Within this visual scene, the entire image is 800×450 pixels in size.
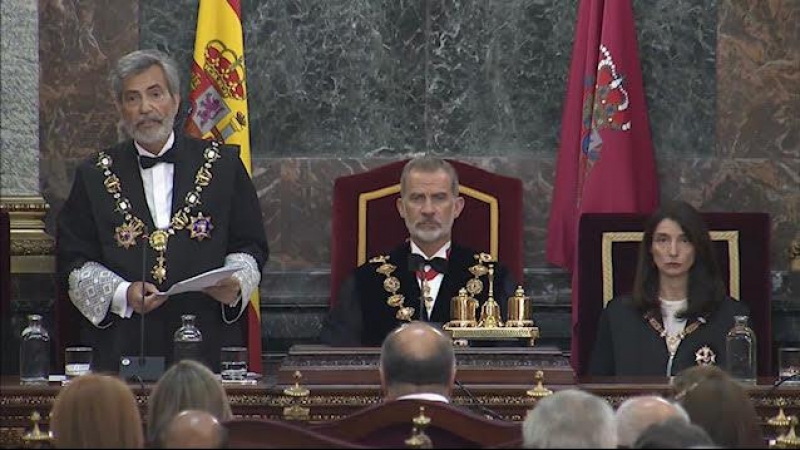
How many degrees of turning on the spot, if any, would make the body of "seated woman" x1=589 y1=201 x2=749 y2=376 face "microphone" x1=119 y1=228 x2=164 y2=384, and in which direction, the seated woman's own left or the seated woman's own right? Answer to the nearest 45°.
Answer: approximately 45° to the seated woman's own right

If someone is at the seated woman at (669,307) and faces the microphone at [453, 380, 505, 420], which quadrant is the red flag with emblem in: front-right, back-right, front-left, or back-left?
back-right

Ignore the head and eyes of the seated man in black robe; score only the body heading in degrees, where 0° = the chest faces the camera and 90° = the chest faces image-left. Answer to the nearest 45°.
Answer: approximately 0°

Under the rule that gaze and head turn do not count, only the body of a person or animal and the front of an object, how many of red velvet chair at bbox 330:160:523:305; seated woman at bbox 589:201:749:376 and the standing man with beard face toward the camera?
3

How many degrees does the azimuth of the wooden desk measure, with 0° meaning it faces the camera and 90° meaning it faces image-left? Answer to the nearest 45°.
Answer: approximately 0°

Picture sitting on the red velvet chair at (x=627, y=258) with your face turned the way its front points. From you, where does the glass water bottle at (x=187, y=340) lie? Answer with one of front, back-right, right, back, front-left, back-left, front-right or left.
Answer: front-right

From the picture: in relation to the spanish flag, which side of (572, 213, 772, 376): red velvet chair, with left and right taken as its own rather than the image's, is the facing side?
right
